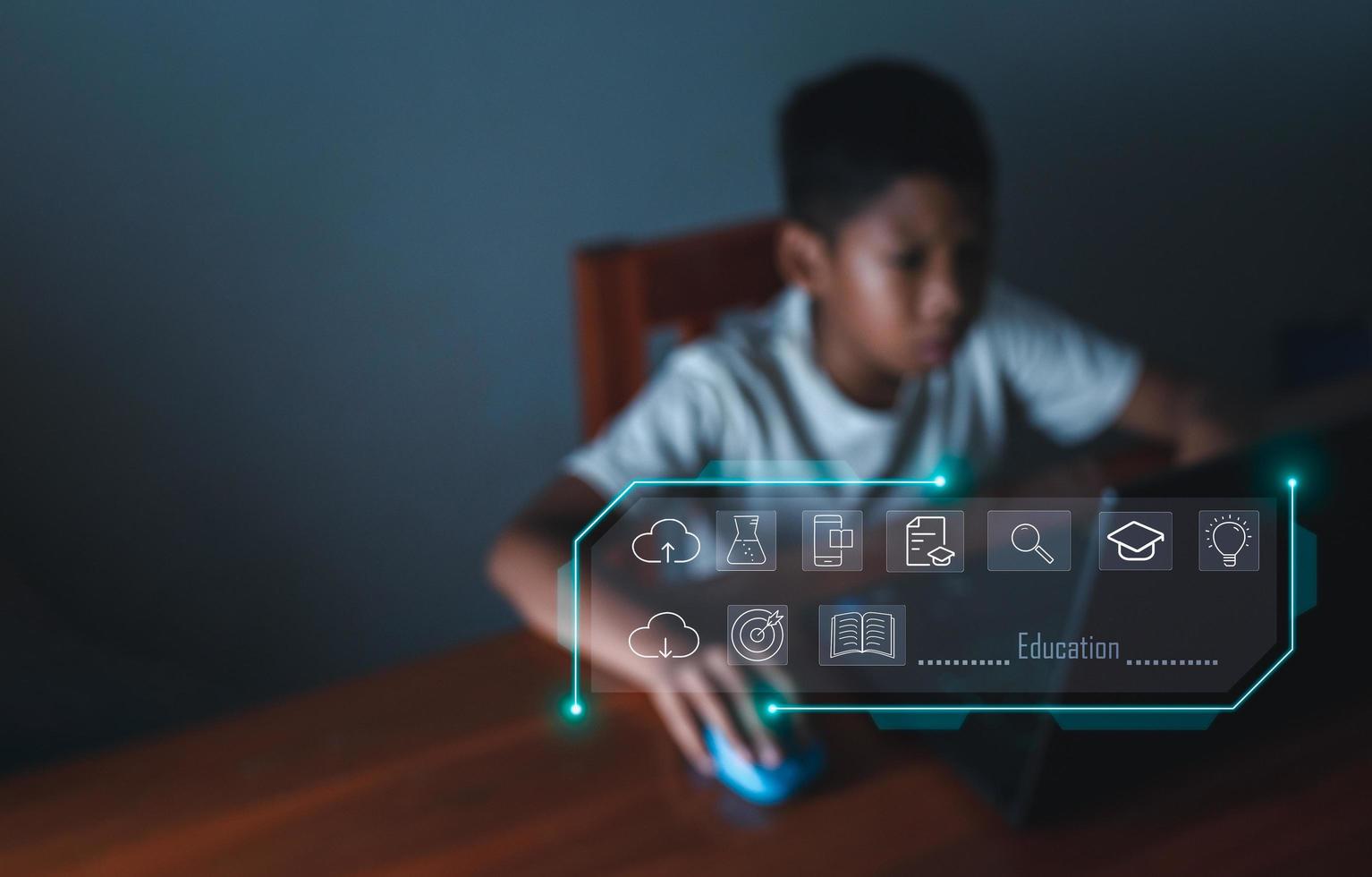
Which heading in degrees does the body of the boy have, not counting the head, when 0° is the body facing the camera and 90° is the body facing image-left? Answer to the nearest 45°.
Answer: approximately 315°
